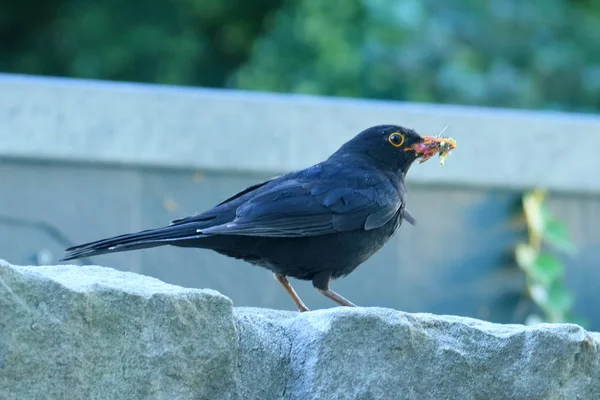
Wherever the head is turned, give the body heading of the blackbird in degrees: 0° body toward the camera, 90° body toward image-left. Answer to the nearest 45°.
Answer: approximately 270°
